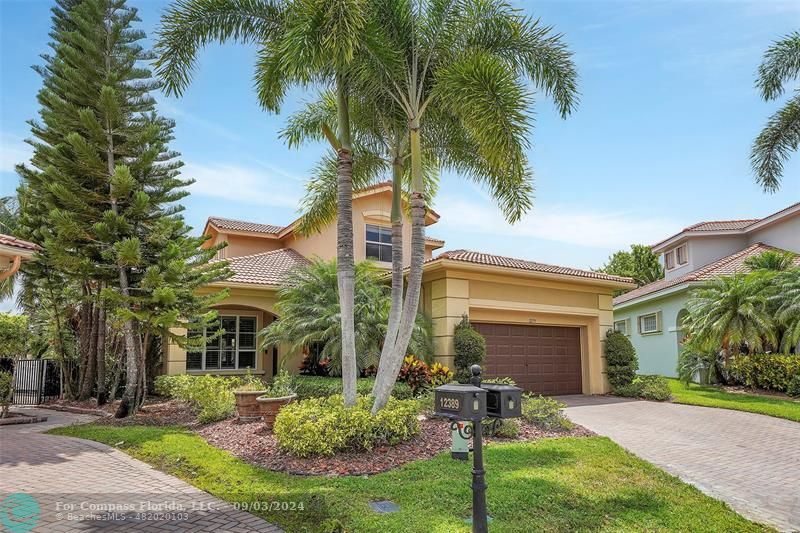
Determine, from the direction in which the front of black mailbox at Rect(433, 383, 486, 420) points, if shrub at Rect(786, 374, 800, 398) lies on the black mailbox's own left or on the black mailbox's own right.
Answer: on the black mailbox's own left

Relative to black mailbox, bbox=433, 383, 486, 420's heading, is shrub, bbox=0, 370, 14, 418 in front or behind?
behind

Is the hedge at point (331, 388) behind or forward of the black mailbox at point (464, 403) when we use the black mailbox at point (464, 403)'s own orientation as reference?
behind

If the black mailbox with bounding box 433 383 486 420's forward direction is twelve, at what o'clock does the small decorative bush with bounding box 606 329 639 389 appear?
The small decorative bush is roughly at 8 o'clock from the black mailbox.

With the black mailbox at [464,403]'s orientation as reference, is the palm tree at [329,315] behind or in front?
behind

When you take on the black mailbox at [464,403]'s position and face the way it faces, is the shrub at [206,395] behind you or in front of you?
behind

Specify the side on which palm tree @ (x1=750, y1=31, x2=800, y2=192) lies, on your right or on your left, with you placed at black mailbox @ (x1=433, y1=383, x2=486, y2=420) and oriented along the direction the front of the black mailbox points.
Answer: on your left

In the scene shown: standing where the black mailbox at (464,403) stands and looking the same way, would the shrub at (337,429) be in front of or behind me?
behind

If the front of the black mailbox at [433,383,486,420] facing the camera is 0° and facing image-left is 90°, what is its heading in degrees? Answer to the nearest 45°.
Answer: approximately 315°

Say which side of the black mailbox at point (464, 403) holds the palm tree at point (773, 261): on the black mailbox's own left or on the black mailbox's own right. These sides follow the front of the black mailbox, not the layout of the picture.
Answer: on the black mailbox's own left

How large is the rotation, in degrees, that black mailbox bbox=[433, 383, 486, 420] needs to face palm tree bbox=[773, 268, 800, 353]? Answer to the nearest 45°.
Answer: approximately 90° to its left

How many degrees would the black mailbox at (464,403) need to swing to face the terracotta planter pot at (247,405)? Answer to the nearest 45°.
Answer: approximately 180°

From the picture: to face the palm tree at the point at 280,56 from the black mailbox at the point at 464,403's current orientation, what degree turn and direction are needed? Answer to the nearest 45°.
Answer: approximately 180°
